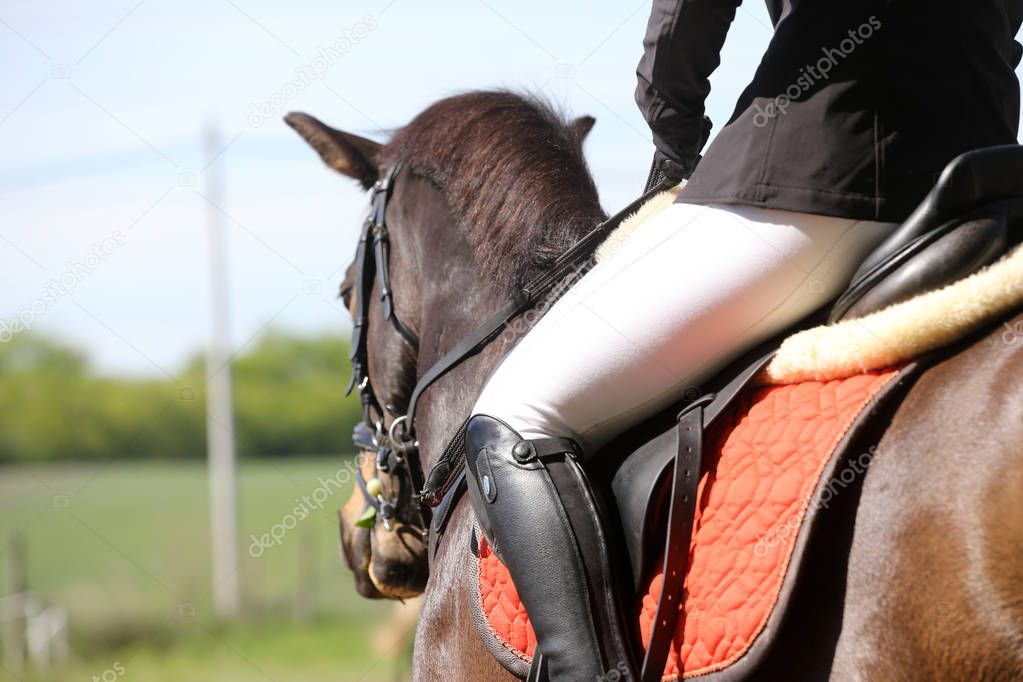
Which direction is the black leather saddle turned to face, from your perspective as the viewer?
facing away from the viewer and to the left of the viewer
